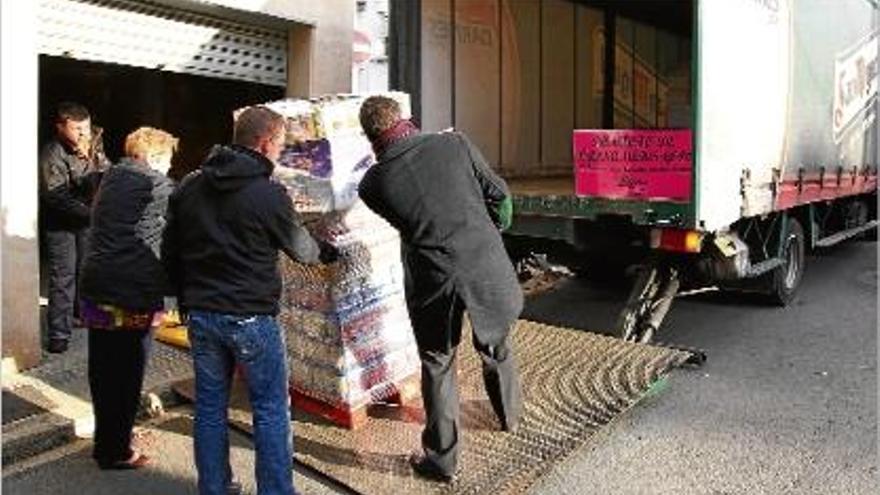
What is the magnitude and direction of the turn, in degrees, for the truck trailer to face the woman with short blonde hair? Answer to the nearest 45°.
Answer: approximately 180°

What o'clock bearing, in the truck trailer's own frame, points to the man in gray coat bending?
The man in gray coat bending is roughly at 5 o'clock from the truck trailer.

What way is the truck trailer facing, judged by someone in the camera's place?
facing away from the viewer and to the right of the viewer

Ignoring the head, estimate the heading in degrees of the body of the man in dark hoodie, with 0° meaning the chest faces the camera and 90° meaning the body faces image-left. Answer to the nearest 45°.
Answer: approximately 225°

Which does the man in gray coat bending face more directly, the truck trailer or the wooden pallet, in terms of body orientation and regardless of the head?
the wooden pallet

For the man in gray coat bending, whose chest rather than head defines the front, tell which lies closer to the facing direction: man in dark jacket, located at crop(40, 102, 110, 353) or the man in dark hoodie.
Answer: the man in dark jacket

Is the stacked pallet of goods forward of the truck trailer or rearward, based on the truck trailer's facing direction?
rearward

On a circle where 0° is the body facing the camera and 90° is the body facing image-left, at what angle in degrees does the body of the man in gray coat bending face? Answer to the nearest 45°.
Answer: approximately 135°
